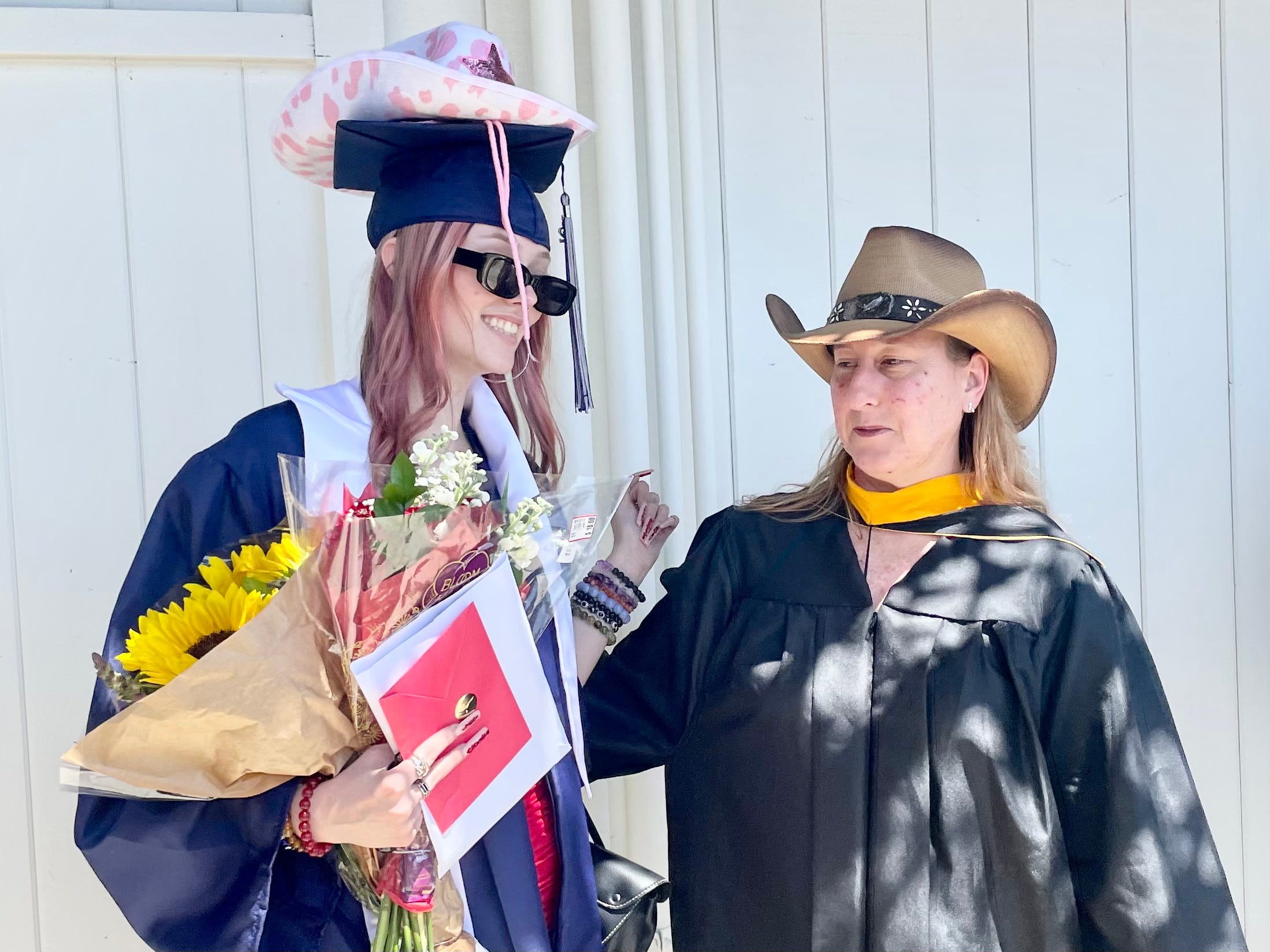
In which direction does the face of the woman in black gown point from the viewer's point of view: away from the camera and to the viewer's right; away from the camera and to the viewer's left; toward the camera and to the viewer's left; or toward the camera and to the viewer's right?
toward the camera and to the viewer's left

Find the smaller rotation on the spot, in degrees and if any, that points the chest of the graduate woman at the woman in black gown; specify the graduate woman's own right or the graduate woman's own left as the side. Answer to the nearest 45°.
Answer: approximately 45° to the graduate woman's own left

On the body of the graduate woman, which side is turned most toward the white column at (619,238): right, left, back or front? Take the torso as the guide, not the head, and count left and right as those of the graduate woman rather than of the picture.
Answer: left

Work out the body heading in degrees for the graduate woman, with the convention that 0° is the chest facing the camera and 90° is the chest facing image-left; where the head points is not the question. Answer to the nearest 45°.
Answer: approximately 315°

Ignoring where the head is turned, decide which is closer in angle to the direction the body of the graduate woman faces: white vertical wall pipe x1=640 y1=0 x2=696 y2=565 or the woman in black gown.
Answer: the woman in black gown

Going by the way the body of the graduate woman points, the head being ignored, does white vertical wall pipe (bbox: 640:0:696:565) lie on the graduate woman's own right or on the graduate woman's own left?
on the graduate woman's own left

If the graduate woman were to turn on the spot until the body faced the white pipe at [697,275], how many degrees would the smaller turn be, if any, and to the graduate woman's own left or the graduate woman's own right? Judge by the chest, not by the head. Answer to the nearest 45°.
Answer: approximately 90° to the graduate woman's own left

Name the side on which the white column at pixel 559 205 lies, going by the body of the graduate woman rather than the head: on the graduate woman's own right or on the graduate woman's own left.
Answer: on the graduate woman's own left
